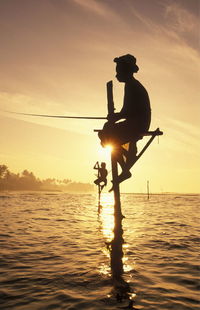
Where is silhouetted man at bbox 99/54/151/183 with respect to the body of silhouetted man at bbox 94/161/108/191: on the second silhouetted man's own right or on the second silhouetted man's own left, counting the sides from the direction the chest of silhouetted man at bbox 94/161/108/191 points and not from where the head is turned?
on the second silhouetted man's own left

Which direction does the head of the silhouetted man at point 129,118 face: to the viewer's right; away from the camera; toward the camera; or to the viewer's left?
to the viewer's left

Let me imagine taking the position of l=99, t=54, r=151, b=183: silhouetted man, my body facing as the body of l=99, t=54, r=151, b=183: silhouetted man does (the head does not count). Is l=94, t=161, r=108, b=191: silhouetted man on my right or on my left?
on my right

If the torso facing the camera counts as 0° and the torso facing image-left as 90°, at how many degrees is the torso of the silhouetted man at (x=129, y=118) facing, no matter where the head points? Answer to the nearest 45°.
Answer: approximately 90°

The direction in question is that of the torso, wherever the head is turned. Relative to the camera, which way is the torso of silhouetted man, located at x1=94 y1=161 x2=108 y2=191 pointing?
to the viewer's left
